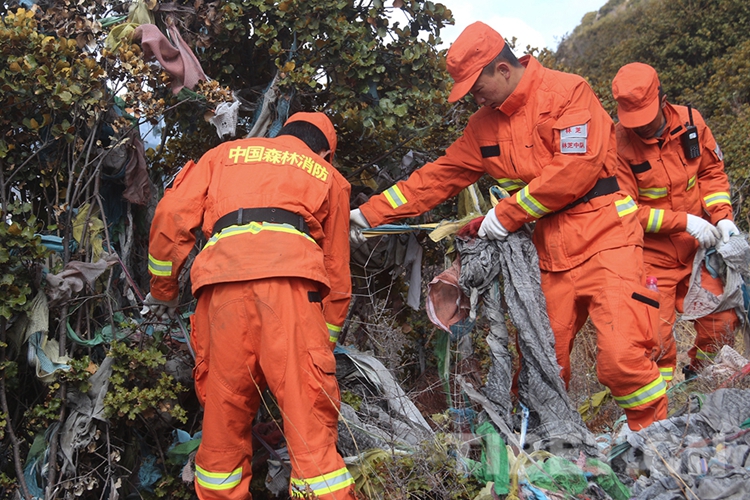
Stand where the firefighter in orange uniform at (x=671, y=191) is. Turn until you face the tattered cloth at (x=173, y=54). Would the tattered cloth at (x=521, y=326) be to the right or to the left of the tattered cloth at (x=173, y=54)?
left

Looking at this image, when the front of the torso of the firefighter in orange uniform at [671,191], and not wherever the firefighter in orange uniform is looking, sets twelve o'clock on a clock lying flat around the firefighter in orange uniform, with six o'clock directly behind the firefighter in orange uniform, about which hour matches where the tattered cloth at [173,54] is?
The tattered cloth is roughly at 2 o'clock from the firefighter in orange uniform.

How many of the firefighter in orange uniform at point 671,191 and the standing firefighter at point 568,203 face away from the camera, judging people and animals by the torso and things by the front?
0

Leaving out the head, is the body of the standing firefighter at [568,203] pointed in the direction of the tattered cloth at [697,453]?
no

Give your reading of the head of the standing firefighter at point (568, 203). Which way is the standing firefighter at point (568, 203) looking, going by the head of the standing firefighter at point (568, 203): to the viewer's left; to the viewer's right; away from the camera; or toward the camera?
to the viewer's left

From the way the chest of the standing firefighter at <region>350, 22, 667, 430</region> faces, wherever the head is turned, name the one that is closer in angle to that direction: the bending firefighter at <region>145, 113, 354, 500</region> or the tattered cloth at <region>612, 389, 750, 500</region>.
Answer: the bending firefighter

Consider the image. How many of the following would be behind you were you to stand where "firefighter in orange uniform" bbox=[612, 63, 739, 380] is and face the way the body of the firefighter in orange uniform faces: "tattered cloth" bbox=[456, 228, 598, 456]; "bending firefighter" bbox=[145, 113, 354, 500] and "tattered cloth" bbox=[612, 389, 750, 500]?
0

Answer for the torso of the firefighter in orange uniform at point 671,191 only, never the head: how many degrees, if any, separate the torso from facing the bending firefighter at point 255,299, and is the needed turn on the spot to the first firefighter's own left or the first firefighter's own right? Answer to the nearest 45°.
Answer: approximately 45° to the first firefighter's own right

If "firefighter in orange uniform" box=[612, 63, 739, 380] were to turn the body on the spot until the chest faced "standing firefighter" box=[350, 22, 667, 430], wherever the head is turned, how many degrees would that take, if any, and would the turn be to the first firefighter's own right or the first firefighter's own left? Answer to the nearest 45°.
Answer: approximately 45° to the first firefighter's own right

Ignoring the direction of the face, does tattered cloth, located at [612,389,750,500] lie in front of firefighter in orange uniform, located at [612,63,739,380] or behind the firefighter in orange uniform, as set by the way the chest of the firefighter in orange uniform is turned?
in front

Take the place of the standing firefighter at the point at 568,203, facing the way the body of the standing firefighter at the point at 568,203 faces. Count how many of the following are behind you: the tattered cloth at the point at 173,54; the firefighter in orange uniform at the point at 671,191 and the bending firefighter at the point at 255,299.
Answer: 1

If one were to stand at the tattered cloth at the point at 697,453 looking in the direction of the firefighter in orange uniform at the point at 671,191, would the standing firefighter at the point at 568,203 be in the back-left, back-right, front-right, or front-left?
front-left

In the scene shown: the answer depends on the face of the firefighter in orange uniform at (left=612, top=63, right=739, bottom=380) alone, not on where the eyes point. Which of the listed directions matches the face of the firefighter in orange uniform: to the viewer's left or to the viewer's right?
to the viewer's left

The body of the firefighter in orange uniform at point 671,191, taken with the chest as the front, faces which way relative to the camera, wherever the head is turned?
toward the camera

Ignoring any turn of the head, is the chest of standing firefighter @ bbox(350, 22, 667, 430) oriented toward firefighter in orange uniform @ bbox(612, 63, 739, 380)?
no

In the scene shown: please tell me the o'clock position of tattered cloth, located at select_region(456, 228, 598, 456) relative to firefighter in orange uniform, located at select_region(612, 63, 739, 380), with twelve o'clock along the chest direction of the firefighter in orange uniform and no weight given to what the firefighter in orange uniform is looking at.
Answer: The tattered cloth is roughly at 1 o'clock from the firefighter in orange uniform.
